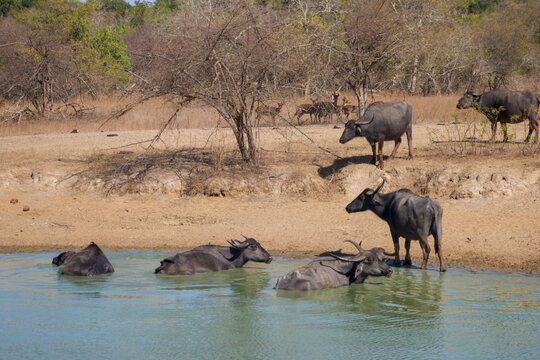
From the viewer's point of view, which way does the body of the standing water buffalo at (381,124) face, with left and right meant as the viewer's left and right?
facing the viewer and to the left of the viewer

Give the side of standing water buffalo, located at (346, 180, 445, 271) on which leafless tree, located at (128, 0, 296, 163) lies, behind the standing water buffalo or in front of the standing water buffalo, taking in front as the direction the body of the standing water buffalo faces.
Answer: in front

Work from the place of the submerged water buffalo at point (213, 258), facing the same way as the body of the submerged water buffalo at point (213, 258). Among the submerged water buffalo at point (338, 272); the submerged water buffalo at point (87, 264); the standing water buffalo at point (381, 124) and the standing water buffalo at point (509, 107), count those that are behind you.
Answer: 1

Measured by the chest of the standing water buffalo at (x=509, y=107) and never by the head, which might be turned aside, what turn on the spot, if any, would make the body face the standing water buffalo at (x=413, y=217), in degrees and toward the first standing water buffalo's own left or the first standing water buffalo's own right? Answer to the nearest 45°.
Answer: approximately 90° to the first standing water buffalo's own left

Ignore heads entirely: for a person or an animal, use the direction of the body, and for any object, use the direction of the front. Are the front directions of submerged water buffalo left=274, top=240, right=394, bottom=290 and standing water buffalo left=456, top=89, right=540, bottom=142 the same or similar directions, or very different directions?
very different directions

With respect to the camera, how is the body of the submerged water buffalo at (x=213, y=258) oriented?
to the viewer's right

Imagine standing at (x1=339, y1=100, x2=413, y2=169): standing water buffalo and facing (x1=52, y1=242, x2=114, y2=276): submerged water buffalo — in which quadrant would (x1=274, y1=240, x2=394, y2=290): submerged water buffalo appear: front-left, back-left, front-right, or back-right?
front-left

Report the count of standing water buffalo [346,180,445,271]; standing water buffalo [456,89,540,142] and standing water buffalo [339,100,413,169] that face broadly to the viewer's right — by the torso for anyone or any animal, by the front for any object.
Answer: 0

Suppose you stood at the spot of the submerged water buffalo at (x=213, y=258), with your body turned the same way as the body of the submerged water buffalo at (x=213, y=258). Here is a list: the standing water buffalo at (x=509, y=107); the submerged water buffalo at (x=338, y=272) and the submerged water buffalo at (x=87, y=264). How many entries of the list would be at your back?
1

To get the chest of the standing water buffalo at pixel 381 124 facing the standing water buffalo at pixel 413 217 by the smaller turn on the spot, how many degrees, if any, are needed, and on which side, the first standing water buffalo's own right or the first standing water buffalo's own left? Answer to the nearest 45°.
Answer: approximately 45° to the first standing water buffalo's own left

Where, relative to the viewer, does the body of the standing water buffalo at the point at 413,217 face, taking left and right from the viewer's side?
facing away from the viewer and to the left of the viewer

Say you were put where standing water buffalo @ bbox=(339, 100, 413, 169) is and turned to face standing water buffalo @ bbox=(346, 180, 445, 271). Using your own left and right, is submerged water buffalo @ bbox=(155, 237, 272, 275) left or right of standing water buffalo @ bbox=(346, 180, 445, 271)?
right

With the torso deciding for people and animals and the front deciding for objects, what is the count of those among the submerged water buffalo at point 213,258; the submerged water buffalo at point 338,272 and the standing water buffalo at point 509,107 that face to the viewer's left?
1

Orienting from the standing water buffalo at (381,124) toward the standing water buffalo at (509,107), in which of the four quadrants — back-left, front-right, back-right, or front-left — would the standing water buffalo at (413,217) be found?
back-right

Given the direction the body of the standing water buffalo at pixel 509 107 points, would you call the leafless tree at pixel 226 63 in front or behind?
in front

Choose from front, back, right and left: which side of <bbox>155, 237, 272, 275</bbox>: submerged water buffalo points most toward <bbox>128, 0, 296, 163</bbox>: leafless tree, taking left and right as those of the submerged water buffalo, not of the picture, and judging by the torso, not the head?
left

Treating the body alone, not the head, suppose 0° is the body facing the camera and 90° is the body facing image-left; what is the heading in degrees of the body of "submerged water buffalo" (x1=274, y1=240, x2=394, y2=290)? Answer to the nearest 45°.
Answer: approximately 270°

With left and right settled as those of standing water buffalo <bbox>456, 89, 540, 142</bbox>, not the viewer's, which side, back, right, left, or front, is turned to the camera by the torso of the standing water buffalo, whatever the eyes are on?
left

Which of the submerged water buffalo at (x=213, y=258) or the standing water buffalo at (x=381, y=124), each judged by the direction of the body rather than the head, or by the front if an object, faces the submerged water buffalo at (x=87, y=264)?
the standing water buffalo
